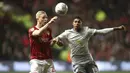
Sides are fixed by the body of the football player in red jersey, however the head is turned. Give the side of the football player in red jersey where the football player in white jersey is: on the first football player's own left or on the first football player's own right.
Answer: on the first football player's own left

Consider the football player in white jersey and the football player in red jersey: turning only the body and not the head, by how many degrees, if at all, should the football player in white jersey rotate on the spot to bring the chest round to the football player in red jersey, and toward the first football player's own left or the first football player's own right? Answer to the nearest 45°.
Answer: approximately 45° to the first football player's own right

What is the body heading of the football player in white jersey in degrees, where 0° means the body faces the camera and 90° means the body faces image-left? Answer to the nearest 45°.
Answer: approximately 0°

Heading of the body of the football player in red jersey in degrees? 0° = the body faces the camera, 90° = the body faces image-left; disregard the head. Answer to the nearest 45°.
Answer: approximately 315°
